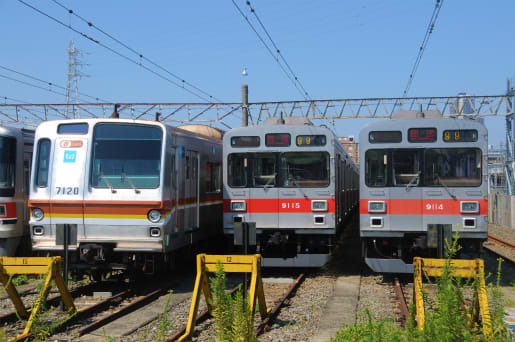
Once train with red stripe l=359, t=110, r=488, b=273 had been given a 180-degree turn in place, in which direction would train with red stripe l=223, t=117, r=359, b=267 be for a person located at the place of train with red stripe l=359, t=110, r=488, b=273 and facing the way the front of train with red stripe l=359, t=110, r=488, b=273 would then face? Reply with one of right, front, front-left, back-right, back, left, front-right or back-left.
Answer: left

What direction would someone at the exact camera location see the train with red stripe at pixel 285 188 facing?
facing the viewer

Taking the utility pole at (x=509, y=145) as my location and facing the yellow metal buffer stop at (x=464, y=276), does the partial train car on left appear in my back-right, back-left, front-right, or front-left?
front-right

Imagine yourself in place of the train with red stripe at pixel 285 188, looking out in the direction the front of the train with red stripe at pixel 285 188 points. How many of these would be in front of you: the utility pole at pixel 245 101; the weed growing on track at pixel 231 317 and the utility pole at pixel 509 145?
1

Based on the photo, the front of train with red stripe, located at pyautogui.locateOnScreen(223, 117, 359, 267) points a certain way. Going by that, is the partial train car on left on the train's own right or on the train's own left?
on the train's own right

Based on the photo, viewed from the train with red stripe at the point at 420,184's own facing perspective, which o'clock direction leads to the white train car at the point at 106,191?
The white train car is roughly at 2 o'clock from the train with red stripe.

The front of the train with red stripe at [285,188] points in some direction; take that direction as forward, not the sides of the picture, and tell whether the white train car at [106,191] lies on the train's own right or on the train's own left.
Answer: on the train's own right

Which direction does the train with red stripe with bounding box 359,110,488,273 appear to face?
toward the camera

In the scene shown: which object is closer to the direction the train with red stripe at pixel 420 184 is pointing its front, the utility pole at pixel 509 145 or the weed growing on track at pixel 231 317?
the weed growing on track

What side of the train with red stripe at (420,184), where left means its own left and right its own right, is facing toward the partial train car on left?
right

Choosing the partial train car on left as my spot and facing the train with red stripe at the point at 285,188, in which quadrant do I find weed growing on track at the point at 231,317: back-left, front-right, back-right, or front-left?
front-right

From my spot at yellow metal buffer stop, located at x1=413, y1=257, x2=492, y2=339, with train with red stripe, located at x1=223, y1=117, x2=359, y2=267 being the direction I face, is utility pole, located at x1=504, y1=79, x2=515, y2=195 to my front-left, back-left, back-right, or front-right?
front-right

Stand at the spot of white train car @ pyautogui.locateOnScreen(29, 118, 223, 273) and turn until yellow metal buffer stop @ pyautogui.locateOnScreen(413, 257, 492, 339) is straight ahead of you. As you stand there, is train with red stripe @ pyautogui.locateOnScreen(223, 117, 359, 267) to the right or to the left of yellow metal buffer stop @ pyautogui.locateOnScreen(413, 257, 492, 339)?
left

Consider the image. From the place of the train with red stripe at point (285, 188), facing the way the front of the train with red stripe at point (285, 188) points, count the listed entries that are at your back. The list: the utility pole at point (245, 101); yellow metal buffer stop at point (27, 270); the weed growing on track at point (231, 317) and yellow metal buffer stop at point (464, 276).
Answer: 1

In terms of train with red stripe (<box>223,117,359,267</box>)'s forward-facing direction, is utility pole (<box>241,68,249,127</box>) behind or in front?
behind
